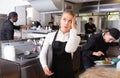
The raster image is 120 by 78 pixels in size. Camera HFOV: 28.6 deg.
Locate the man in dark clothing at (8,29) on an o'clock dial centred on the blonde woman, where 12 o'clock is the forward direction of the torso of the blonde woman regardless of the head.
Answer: The man in dark clothing is roughly at 5 o'clock from the blonde woman.

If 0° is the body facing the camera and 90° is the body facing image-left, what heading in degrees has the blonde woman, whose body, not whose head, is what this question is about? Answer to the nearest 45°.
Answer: approximately 0°

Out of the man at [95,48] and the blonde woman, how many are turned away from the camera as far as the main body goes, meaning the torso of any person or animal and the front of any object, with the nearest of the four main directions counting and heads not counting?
0
